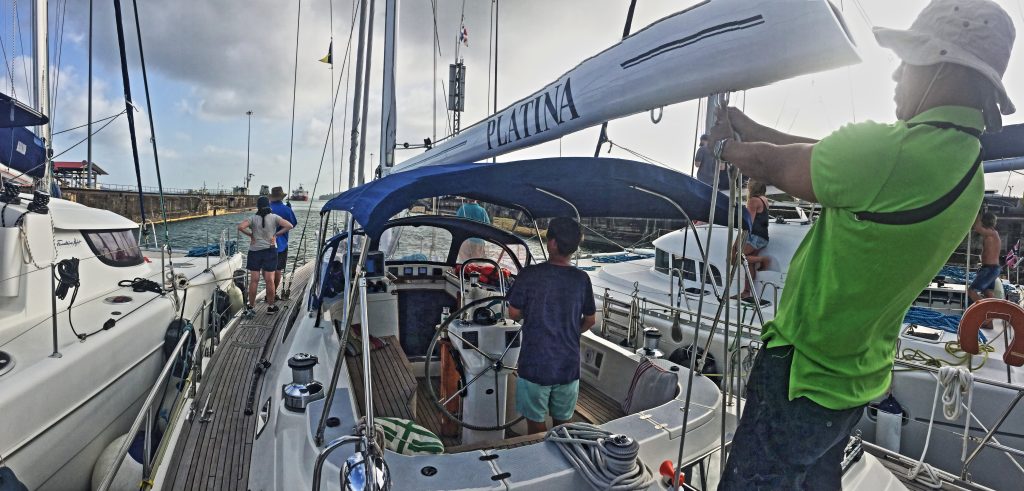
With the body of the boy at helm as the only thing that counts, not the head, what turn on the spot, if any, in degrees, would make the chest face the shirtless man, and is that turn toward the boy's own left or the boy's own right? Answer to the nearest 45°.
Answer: approximately 45° to the boy's own right

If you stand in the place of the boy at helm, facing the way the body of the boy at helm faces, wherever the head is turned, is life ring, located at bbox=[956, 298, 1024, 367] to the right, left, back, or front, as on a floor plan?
right

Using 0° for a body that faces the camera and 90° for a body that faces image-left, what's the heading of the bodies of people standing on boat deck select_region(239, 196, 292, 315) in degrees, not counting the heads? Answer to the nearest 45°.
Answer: approximately 180°

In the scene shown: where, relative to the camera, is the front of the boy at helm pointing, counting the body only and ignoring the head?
away from the camera

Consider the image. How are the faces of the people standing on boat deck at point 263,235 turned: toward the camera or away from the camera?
away from the camera

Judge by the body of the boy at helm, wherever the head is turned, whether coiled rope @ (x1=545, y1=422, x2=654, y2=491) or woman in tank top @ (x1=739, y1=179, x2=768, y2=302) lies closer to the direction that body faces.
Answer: the woman in tank top

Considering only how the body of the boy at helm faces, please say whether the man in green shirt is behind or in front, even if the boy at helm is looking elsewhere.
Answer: behind
